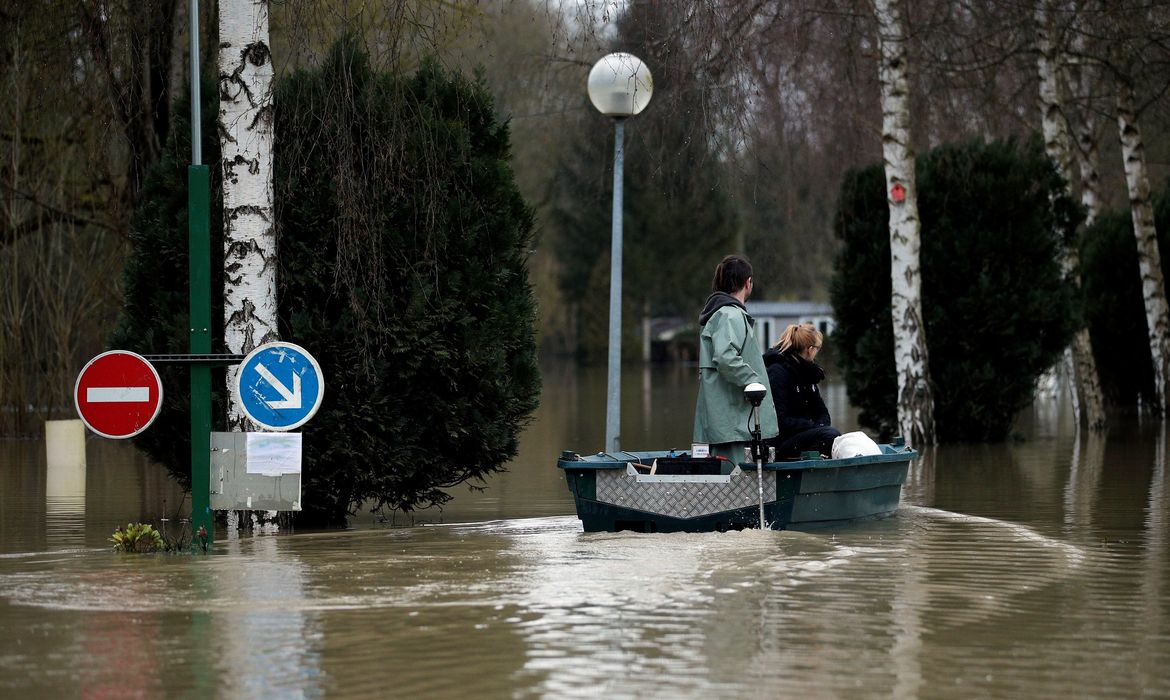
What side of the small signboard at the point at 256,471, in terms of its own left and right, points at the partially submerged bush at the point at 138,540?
right

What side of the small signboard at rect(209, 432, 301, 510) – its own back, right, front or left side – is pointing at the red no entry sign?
right

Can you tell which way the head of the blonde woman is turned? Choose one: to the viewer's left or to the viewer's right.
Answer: to the viewer's right

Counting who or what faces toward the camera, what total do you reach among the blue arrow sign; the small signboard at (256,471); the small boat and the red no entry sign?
3

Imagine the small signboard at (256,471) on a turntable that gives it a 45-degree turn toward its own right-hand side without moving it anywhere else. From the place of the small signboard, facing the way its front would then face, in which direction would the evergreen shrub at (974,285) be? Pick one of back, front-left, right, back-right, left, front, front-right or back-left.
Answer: back

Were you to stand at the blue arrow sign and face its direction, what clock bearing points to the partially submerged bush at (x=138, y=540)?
The partially submerged bush is roughly at 4 o'clock from the blue arrow sign.

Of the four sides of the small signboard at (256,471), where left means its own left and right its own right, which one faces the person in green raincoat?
left

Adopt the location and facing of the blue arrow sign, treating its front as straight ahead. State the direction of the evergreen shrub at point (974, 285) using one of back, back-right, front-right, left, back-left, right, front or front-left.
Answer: back-left

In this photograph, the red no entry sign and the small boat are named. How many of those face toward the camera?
1

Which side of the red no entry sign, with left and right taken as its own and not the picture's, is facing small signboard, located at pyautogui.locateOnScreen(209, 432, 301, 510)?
left
